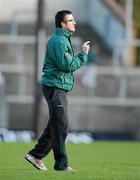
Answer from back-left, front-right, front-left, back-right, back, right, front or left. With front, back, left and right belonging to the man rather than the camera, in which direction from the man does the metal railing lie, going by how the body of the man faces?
left

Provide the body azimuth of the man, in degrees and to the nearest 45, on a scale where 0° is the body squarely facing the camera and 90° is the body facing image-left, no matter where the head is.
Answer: approximately 270°

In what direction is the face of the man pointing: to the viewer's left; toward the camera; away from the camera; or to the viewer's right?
to the viewer's right
